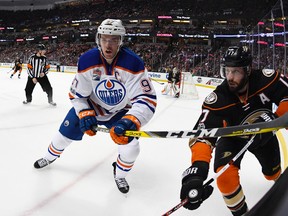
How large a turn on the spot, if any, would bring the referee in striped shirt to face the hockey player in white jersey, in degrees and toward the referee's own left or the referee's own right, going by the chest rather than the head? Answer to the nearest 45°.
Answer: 0° — they already face them

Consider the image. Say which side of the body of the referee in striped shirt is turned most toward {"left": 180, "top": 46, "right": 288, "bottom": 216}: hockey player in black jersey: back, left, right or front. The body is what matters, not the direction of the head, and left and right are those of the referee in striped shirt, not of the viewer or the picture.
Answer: front

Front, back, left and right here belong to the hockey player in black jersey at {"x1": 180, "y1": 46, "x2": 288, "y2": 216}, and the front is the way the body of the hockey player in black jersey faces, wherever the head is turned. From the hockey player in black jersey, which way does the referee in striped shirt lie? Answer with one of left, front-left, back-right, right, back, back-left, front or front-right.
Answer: back-right

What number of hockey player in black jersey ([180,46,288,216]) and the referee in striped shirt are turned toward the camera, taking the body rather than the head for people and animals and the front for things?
2
